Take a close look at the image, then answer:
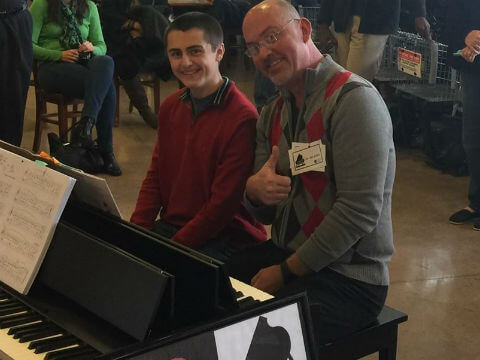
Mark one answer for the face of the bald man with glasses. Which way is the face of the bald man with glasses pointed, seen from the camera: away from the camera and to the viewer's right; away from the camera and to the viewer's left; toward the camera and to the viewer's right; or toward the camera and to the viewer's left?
toward the camera and to the viewer's left

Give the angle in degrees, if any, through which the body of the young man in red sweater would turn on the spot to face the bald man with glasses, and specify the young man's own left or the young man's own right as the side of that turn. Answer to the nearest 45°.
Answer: approximately 90° to the young man's own left

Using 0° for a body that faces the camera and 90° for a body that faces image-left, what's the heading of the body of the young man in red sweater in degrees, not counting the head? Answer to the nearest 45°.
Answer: approximately 45°

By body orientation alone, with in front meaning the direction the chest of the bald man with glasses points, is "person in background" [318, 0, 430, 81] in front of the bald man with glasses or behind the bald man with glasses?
behind

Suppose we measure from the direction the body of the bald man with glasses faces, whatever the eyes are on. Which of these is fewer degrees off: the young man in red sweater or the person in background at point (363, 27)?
the young man in red sweater

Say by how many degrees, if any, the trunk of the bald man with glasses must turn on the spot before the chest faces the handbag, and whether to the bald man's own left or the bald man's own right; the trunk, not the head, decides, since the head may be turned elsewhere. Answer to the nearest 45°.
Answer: approximately 90° to the bald man's own right

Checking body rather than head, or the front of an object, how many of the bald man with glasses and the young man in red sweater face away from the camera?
0
